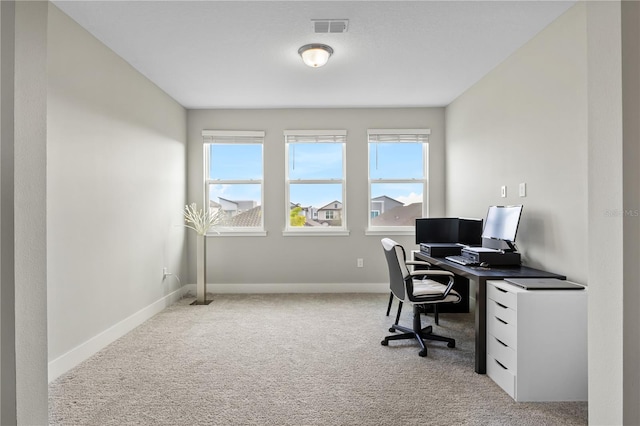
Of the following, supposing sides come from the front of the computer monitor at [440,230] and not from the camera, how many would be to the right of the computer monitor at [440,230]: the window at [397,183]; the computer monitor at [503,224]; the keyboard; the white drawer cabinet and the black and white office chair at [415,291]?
1

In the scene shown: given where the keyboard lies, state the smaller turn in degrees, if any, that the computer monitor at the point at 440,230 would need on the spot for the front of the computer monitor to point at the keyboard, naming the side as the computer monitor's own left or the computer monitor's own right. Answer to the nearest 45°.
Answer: approximately 45° to the computer monitor's own left

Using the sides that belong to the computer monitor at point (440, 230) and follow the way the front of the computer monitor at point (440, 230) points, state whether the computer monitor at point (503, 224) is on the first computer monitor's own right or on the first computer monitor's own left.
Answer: on the first computer monitor's own left

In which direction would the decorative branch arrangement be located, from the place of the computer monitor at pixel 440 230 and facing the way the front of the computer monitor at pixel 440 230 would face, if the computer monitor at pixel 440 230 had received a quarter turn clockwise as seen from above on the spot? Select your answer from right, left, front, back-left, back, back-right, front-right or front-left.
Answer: front-left

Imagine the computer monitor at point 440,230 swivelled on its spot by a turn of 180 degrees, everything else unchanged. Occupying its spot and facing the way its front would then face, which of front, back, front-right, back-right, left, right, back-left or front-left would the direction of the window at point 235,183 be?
back-left

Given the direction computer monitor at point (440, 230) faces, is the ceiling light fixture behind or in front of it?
in front

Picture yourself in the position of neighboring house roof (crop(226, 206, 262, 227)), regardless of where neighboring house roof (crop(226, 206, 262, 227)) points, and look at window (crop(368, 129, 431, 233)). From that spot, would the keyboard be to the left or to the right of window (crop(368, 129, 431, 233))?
right

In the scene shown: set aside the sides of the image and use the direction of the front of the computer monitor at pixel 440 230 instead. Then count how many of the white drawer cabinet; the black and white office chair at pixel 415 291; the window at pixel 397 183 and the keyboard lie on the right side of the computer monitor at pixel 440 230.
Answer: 1

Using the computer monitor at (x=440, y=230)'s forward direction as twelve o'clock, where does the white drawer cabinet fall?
The white drawer cabinet is roughly at 10 o'clock from the computer monitor.

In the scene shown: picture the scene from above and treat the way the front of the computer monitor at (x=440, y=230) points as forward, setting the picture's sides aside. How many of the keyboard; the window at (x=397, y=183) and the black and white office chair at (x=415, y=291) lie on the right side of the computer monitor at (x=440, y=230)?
1

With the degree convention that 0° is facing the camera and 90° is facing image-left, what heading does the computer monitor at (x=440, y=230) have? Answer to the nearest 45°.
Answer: approximately 45°
